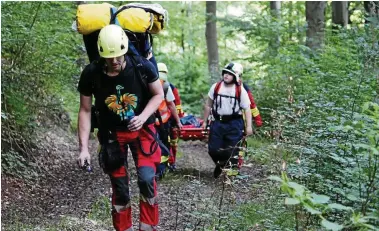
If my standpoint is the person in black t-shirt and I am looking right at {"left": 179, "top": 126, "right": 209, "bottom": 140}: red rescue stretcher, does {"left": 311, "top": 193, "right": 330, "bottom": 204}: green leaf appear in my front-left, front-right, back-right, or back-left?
back-right

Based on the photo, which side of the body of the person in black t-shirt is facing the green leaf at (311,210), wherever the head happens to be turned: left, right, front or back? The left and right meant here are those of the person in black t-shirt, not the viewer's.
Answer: front

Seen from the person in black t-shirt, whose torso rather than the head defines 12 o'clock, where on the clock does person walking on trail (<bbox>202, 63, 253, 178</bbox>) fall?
The person walking on trail is roughly at 7 o'clock from the person in black t-shirt.

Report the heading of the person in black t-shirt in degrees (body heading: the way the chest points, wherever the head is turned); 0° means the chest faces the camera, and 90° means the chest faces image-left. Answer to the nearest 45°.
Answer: approximately 0°

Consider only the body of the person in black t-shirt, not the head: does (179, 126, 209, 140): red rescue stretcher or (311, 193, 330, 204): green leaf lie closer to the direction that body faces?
the green leaf

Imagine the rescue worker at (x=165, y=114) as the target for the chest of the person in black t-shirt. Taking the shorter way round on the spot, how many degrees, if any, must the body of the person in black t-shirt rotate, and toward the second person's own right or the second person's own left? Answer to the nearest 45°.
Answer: approximately 180°

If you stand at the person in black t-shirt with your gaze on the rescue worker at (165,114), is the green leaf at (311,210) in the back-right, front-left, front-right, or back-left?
back-right

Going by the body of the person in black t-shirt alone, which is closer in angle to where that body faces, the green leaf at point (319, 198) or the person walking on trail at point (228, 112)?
the green leaf

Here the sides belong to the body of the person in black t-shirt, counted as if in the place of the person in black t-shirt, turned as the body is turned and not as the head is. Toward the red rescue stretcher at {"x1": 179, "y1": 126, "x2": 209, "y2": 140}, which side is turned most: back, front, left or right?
back

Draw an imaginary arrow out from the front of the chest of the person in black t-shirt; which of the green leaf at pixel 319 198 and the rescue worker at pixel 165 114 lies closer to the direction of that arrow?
the green leaf
